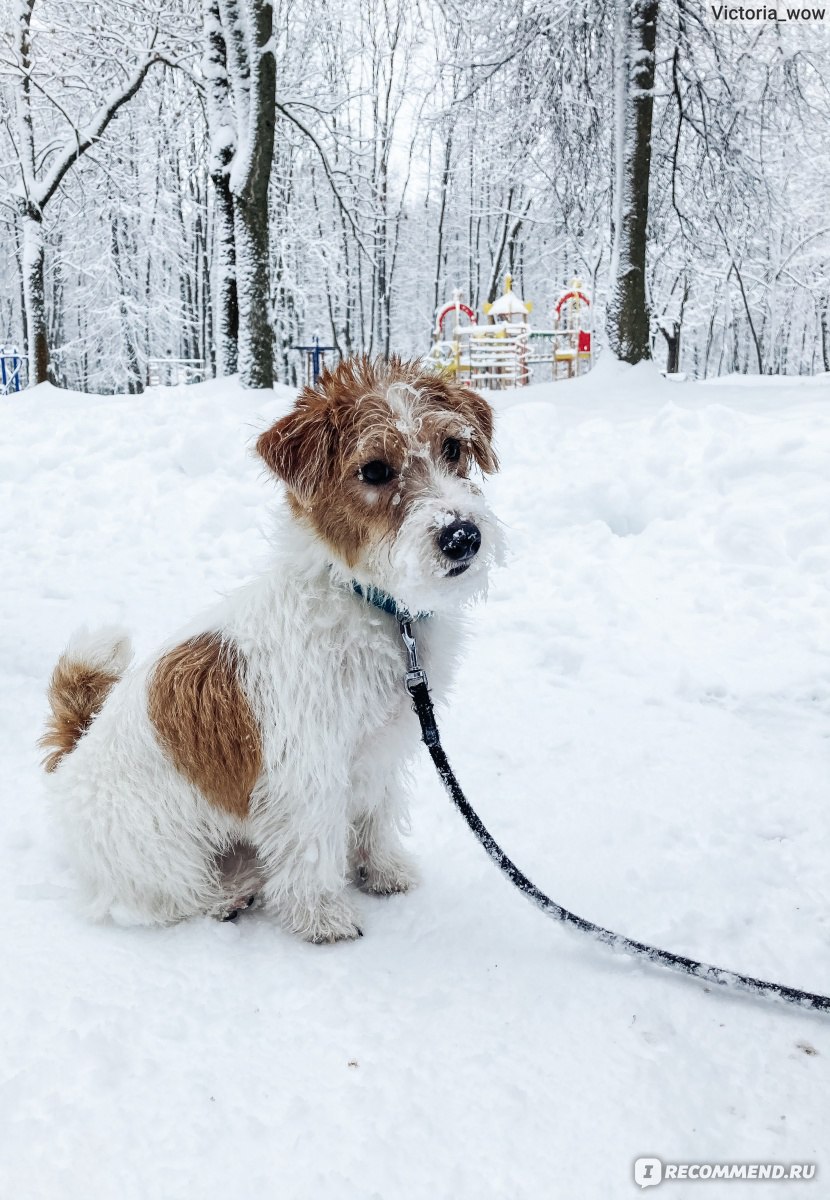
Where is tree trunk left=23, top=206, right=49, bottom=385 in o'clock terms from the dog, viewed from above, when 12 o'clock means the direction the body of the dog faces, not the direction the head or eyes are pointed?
The tree trunk is roughly at 7 o'clock from the dog.

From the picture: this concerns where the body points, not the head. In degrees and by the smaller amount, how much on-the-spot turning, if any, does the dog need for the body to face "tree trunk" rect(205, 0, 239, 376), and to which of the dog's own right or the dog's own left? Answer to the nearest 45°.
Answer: approximately 135° to the dog's own left

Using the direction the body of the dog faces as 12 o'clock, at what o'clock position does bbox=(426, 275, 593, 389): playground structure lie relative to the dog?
The playground structure is roughly at 8 o'clock from the dog.

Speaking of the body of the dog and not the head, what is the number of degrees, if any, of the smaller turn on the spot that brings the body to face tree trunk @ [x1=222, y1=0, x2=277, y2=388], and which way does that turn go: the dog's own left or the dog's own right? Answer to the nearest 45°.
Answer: approximately 135° to the dog's own left

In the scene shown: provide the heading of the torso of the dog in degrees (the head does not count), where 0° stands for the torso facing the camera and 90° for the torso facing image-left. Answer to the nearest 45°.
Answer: approximately 315°

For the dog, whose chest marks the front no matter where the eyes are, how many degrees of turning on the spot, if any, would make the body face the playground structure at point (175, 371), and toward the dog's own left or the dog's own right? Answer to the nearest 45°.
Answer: approximately 135° to the dog's own left

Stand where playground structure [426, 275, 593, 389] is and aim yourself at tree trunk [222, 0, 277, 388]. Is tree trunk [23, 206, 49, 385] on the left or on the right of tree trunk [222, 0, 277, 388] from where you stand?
right
